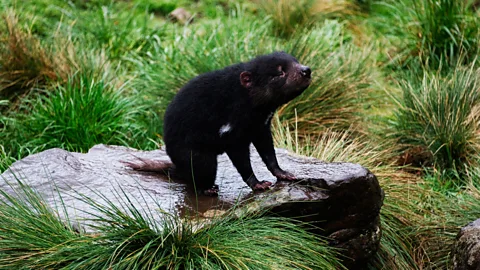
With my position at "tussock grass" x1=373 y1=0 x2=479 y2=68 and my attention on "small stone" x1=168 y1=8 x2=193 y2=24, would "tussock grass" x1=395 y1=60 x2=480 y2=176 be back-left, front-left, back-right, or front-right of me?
back-left

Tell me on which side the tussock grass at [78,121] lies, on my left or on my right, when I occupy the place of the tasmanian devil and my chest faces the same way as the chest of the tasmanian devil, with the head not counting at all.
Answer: on my left

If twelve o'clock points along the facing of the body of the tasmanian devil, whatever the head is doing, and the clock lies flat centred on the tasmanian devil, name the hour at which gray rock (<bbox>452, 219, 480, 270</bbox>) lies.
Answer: The gray rock is roughly at 1 o'clock from the tasmanian devil.

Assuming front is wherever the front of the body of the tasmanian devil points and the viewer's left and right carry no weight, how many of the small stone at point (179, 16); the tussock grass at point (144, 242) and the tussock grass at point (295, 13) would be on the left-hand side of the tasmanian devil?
2

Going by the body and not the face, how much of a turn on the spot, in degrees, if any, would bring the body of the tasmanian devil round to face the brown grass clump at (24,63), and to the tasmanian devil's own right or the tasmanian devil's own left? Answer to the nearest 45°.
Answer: approximately 135° to the tasmanian devil's own left

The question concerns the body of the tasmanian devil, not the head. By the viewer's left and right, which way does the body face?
facing to the right of the viewer

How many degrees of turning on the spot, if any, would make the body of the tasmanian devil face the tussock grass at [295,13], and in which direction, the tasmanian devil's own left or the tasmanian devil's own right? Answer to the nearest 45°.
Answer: approximately 90° to the tasmanian devil's own left

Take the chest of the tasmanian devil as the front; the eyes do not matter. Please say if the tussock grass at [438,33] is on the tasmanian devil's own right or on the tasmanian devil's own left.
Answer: on the tasmanian devil's own left

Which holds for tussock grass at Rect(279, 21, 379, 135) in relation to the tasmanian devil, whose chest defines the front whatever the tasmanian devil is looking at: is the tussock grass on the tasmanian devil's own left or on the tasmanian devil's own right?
on the tasmanian devil's own left

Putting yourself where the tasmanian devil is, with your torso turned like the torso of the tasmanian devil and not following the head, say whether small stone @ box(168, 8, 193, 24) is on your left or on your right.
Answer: on your left
